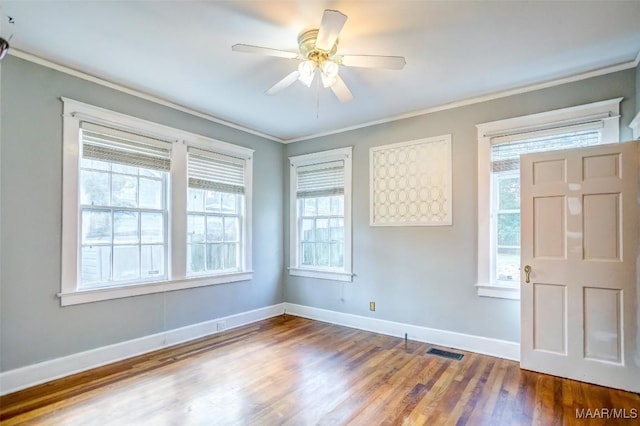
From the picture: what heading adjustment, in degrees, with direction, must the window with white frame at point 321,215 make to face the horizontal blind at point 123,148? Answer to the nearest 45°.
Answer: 0° — it already faces it

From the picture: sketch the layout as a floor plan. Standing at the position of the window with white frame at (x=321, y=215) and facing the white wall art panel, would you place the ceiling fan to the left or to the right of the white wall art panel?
right

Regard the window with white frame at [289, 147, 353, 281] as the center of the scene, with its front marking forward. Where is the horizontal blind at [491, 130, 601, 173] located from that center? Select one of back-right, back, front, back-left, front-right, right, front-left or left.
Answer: left

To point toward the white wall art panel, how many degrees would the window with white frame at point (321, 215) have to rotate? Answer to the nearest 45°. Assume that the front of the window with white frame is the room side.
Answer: approximately 90° to its left

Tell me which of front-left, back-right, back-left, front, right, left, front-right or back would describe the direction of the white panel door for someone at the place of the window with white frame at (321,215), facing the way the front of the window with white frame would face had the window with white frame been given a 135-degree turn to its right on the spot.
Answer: back-right

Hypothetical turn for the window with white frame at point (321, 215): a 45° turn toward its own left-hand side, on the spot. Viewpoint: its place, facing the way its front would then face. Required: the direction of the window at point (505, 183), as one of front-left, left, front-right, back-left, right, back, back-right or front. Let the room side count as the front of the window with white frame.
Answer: front-left

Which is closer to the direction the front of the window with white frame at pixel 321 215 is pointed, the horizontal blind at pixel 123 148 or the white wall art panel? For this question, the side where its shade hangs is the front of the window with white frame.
the horizontal blind

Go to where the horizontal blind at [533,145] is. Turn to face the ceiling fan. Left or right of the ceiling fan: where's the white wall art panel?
right

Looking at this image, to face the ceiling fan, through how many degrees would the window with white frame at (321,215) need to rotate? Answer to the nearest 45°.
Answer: approximately 45° to its left

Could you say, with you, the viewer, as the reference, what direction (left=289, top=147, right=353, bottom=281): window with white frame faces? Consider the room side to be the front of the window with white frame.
facing the viewer and to the left of the viewer
